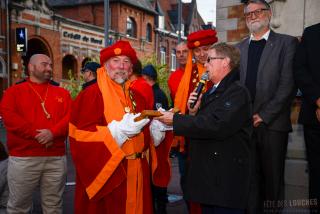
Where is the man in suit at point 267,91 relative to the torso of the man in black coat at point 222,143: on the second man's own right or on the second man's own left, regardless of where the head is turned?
on the second man's own right

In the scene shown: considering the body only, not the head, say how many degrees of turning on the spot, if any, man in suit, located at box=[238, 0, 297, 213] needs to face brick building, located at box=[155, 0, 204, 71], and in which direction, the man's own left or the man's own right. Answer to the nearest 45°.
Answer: approximately 135° to the man's own right

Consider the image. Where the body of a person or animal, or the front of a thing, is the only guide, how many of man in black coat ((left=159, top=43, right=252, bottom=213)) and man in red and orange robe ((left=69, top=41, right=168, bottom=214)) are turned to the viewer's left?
1

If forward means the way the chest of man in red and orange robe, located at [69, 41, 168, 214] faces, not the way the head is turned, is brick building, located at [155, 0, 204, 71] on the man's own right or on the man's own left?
on the man's own left

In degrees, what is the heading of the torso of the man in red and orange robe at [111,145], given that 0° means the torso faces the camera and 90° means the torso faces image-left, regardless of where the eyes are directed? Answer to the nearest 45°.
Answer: approximately 315°

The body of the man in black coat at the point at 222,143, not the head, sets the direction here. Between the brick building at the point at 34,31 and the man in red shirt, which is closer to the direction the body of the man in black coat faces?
the man in red shirt

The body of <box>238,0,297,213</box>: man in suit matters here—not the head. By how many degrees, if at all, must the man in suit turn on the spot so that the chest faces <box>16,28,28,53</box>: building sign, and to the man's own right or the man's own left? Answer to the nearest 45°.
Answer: approximately 90° to the man's own right

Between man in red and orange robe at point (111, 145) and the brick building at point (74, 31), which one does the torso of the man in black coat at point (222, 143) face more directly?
the man in red and orange robe

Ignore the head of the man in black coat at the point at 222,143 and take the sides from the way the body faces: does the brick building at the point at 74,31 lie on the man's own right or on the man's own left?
on the man's own right

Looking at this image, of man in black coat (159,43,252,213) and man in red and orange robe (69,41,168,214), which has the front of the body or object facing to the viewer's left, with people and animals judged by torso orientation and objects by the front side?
the man in black coat

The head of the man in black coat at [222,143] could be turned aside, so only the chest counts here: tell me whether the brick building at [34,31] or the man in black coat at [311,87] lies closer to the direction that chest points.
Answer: the brick building

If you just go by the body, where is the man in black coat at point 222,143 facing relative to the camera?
to the viewer's left
